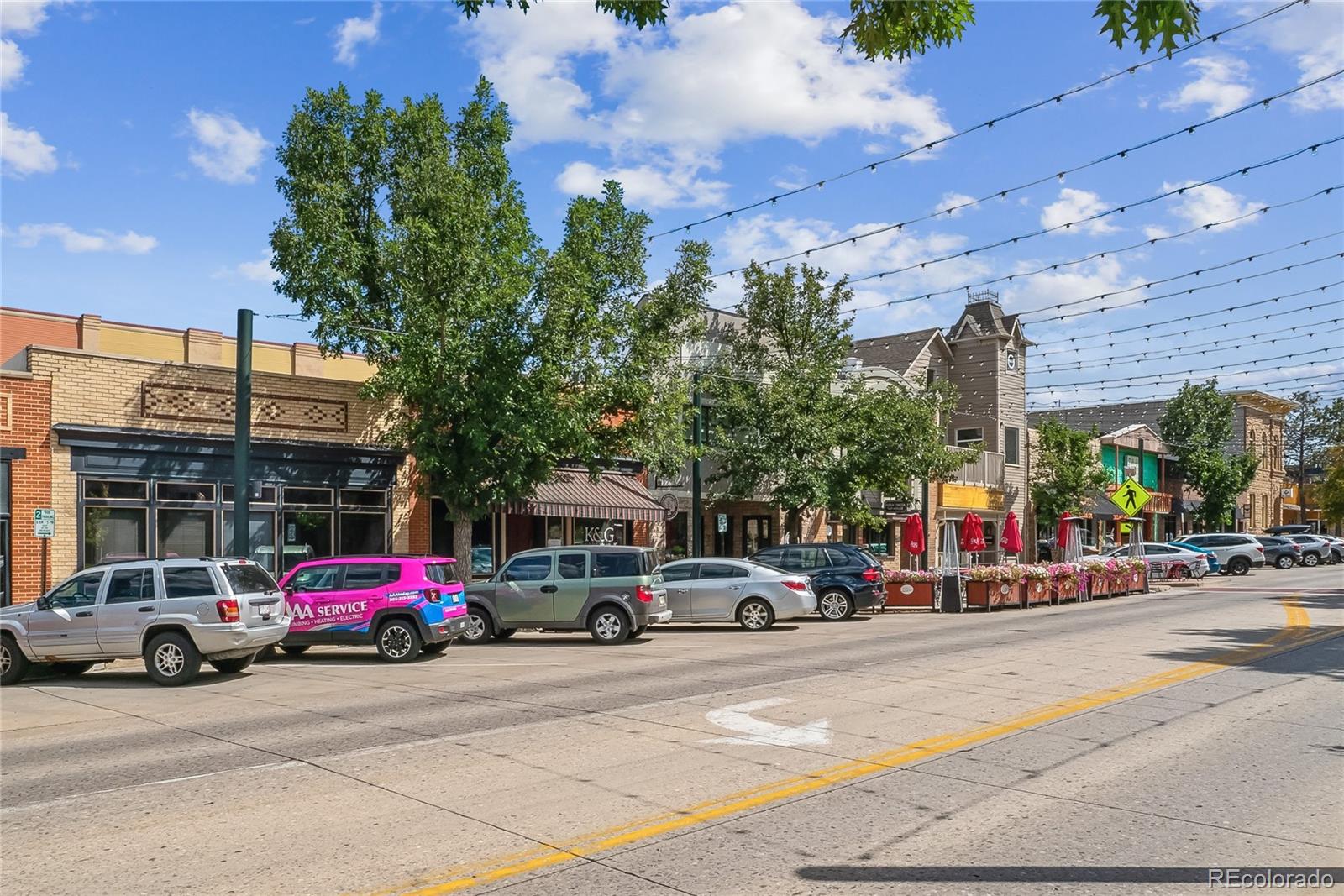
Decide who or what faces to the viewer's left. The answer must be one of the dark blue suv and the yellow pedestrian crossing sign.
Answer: the dark blue suv

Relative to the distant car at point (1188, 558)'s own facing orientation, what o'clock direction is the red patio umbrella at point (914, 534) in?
The red patio umbrella is roughly at 10 o'clock from the distant car.

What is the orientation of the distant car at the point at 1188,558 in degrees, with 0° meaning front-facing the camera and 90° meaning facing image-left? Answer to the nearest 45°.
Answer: approximately 90°

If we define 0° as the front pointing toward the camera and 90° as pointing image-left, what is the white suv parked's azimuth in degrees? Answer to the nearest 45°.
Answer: approximately 90°

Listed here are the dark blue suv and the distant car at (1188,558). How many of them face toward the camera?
0

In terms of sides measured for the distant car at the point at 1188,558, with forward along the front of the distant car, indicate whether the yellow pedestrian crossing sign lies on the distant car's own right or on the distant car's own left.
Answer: on the distant car's own left

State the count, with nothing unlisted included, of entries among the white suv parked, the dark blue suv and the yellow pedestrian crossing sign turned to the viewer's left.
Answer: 2

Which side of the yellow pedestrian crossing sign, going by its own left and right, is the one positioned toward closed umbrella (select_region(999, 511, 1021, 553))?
right

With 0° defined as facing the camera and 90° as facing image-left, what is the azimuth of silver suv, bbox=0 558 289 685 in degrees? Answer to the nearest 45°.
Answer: approximately 135°

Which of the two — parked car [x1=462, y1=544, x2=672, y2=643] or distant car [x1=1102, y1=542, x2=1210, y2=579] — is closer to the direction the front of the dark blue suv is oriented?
the parked car

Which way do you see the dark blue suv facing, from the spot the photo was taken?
facing to the left of the viewer
